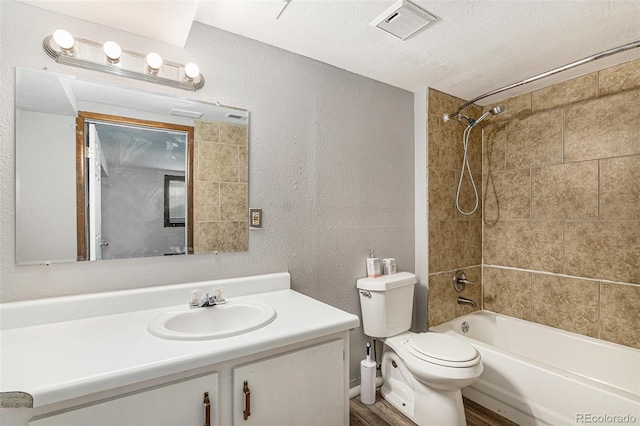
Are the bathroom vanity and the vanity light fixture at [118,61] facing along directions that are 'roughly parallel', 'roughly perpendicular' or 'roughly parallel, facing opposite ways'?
roughly parallel

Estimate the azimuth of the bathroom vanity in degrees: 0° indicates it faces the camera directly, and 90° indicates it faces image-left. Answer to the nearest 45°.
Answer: approximately 315°

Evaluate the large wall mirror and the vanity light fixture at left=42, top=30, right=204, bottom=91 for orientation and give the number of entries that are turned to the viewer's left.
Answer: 0

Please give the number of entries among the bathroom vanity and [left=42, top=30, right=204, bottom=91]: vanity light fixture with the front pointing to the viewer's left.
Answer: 0

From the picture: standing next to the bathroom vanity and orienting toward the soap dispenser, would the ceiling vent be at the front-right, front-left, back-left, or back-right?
front-right

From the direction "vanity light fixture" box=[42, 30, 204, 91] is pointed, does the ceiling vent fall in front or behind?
in front

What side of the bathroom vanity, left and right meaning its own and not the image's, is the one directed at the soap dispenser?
left

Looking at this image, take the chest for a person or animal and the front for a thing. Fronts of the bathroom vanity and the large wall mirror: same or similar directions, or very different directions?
same or similar directions

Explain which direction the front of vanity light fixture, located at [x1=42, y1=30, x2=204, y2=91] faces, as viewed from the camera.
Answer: facing the viewer and to the right of the viewer

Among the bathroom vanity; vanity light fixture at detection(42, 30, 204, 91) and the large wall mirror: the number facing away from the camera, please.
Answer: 0
